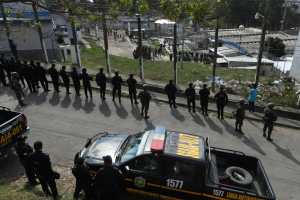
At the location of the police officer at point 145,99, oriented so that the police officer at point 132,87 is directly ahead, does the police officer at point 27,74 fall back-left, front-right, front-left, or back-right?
front-left

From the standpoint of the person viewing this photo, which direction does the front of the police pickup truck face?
facing to the left of the viewer

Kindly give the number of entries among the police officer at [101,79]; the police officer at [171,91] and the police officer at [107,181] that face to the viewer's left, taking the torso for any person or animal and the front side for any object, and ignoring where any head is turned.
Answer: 0

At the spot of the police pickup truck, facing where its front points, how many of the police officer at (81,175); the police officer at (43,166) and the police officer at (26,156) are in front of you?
3

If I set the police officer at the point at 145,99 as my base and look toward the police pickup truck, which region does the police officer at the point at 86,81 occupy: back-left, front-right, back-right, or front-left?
back-right

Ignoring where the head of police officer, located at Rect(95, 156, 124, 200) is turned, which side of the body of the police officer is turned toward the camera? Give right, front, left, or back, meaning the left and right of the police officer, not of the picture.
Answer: back

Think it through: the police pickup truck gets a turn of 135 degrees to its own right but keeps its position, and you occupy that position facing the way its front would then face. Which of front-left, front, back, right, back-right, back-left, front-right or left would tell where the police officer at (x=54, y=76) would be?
left
